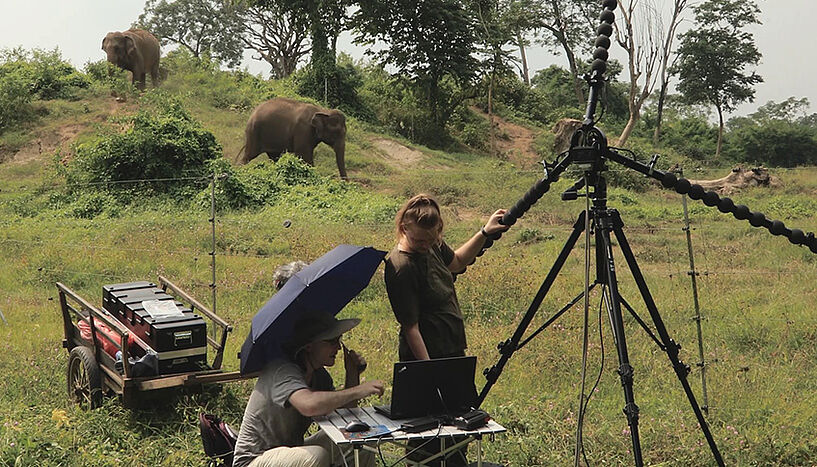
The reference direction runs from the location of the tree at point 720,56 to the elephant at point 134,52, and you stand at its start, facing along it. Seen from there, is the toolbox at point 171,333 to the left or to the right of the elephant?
left

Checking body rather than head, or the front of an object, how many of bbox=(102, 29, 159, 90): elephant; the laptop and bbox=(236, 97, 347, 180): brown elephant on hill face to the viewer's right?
1

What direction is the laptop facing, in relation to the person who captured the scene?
facing away from the viewer and to the left of the viewer

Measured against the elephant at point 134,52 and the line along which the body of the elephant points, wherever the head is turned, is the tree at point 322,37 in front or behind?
behind

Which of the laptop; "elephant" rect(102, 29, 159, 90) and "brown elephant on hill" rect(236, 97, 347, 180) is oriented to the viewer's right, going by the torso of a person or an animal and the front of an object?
the brown elephant on hill

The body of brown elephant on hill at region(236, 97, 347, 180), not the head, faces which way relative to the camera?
to the viewer's right

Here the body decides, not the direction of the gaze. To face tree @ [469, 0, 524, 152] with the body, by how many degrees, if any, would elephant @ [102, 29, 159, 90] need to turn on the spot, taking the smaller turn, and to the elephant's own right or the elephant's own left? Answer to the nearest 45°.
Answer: approximately 135° to the elephant's own left

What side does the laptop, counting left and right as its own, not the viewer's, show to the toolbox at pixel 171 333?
front

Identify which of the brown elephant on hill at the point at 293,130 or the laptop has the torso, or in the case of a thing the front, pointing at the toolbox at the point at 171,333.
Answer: the laptop

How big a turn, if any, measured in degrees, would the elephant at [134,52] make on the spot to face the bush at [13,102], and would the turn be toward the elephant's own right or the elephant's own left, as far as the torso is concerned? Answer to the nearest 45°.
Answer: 0° — it already faces it

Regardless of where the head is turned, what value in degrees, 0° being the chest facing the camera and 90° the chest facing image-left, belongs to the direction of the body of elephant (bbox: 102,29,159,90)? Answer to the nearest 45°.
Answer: approximately 45°

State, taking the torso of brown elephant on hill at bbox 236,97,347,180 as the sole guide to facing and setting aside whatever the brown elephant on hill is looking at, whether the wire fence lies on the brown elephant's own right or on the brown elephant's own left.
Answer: on the brown elephant's own right

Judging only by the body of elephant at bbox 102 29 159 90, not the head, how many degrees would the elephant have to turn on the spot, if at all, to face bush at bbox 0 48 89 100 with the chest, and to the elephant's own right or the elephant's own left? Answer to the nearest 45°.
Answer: approximately 45° to the elephant's own right

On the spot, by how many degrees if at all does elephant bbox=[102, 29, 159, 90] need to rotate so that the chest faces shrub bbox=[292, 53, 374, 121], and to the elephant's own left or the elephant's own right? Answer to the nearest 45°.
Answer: approximately 135° to the elephant's own left

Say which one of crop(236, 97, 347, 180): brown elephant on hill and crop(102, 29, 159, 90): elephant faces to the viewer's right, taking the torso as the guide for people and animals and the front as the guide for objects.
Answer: the brown elephant on hill

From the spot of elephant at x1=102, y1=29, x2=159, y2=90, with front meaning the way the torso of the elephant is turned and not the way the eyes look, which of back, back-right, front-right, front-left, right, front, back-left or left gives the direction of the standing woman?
front-left
